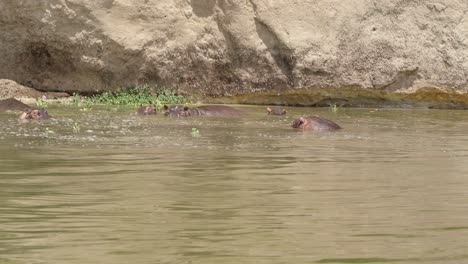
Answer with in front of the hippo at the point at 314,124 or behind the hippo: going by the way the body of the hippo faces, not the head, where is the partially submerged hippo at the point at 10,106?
in front

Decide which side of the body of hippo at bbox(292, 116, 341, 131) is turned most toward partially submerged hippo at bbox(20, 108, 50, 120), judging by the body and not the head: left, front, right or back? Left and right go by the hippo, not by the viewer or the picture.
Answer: front

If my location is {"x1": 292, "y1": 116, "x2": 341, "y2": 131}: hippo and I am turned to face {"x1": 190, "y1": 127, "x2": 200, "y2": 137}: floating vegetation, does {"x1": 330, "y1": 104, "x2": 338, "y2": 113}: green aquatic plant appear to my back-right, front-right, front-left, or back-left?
back-right

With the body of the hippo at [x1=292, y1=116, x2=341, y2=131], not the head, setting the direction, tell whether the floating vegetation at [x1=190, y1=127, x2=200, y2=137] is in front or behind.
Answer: in front

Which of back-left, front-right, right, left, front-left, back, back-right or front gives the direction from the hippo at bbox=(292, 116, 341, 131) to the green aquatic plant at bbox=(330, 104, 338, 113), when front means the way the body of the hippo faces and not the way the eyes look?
right

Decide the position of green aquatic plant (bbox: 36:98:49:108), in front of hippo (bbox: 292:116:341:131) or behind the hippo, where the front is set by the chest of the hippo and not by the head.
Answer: in front

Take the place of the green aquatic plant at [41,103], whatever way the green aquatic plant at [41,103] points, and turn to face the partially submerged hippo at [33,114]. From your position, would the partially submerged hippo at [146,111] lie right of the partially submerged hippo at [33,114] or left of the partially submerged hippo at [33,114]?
left

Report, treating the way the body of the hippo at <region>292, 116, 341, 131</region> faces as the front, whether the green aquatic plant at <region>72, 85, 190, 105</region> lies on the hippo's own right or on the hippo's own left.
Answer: on the hippo's own right

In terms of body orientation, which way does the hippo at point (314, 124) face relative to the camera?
to the viewer's left

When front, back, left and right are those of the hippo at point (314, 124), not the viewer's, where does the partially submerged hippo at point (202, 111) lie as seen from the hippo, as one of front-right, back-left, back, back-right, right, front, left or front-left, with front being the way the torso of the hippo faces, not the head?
front-right
